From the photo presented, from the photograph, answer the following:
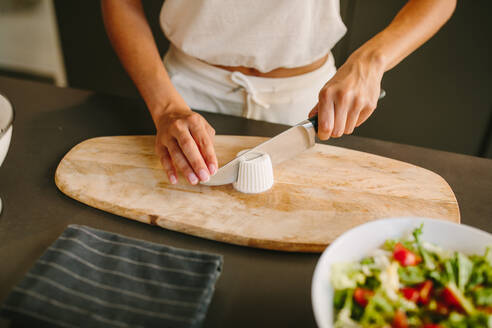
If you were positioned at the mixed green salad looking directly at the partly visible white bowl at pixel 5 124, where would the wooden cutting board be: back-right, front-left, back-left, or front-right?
front-right

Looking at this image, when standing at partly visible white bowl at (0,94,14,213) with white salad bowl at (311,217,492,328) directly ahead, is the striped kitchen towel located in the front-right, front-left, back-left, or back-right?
front-right

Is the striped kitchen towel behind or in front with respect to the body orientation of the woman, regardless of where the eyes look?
in front

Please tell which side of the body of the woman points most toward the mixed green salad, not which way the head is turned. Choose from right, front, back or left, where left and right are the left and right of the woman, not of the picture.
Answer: front

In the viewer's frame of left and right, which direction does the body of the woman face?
facing the viewer
